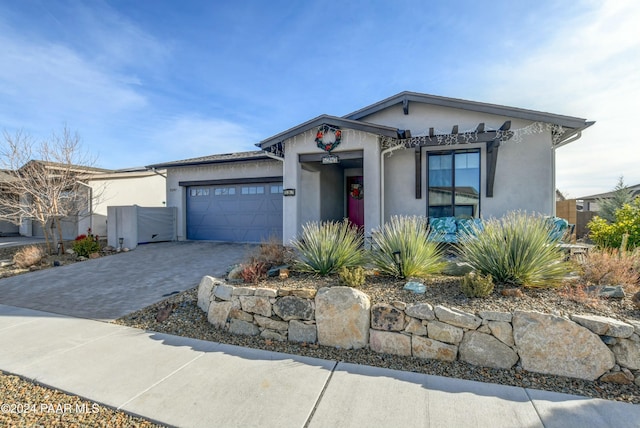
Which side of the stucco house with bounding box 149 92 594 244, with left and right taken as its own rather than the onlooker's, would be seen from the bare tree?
right

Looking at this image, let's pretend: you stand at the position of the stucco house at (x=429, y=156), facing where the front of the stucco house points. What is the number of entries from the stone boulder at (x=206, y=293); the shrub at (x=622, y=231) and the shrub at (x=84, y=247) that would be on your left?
1

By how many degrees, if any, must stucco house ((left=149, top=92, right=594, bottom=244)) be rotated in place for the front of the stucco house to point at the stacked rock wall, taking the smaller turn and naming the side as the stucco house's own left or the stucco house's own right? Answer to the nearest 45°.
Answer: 0° — it already faces it

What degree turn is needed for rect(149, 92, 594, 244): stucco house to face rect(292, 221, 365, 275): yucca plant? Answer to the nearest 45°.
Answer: approximately 45° to its right

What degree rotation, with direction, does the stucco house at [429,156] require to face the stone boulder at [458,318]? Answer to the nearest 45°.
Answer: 0° — it already faces it

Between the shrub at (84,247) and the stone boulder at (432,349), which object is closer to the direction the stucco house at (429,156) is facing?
the stone boulder

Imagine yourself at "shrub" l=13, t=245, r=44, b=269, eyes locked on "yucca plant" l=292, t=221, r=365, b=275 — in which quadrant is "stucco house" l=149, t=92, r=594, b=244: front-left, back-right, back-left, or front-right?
front-left

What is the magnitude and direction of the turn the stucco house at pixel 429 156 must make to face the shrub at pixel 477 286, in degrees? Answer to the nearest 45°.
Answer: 0° — it already faces it

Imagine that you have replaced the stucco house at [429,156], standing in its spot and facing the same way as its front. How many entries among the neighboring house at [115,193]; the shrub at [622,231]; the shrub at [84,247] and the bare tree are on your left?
1

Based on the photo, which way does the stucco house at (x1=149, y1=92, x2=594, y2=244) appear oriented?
toward the camera

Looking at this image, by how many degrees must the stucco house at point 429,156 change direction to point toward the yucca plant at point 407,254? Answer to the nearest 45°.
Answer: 0° — it already faces it

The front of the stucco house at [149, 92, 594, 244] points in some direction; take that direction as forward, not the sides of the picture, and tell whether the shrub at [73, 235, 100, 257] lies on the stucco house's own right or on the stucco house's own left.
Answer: on the stucco house's own right

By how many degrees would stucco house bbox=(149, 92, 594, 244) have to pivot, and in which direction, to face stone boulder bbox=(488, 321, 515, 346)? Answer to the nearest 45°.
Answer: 0° — it already faces it

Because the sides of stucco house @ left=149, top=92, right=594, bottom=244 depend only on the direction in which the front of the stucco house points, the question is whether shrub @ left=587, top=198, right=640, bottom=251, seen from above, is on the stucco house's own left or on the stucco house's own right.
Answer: on the stucco house's own left

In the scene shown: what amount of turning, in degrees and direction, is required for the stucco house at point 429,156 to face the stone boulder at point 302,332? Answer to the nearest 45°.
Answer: approximately 45° to its right

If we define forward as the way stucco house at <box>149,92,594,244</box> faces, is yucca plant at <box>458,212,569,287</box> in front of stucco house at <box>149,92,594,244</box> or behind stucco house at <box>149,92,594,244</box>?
in front

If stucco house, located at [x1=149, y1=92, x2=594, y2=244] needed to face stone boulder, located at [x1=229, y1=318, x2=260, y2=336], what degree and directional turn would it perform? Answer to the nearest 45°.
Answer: approximately 45° to its right

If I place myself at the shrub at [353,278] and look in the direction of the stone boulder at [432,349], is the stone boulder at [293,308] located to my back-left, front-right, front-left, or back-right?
back-right

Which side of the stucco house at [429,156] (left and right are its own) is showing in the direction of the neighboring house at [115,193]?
right

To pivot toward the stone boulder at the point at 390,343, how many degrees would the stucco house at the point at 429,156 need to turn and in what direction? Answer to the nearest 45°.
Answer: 0° — it already faces it

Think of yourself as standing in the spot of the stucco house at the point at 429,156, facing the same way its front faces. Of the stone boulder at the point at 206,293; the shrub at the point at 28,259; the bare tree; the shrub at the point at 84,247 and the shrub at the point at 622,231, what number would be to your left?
1
